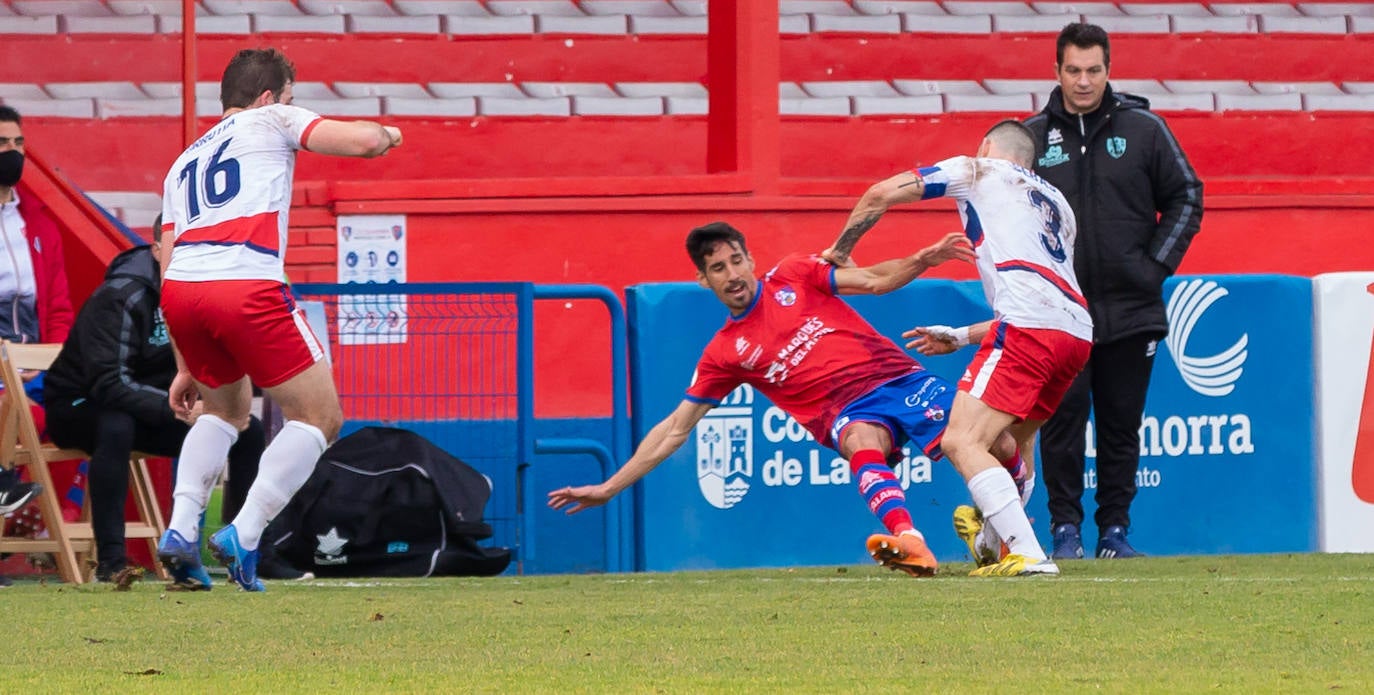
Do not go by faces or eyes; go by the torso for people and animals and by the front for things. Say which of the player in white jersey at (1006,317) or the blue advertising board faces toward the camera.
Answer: the blue advertising board

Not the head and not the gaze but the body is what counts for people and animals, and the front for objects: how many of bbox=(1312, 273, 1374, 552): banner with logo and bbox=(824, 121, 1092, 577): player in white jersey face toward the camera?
1

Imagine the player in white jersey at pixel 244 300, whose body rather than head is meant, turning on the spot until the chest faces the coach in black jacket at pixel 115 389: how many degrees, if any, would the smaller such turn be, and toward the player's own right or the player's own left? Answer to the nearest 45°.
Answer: approximately 45° to the player's own left

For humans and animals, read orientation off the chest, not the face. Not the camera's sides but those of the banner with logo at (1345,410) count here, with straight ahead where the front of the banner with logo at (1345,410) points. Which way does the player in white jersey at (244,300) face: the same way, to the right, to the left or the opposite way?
the opposite way

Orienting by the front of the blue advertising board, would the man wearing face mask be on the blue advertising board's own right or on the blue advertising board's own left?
on the blue advertising board's own right

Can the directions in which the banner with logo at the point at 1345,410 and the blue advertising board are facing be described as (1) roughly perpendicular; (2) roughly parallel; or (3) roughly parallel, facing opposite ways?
roughly parallel

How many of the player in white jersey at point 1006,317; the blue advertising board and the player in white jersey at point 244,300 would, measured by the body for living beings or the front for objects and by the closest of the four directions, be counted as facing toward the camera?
1

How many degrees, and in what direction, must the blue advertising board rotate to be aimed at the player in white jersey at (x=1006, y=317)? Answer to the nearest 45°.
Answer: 0° — it already faces them

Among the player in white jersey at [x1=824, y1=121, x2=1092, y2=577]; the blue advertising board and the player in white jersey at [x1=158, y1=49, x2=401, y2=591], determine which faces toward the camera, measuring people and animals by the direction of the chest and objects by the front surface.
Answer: the blue advertising board

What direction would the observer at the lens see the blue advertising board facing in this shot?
facing the viewer

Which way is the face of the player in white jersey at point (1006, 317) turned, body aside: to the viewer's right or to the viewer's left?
to the viewer's left

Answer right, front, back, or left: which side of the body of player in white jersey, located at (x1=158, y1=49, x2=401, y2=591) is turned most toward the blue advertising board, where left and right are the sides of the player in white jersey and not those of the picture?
front

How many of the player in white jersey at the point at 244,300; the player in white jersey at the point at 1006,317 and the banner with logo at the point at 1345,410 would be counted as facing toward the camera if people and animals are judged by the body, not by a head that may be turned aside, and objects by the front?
1

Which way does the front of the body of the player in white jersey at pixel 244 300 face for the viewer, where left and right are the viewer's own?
facing away from the viewer and to the right of the viewer

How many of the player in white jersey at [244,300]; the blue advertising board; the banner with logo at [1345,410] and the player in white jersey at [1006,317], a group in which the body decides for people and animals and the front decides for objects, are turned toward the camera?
2

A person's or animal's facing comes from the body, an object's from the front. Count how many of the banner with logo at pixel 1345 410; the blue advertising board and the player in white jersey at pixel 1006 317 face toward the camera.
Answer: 2

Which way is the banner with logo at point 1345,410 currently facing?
toward the camera

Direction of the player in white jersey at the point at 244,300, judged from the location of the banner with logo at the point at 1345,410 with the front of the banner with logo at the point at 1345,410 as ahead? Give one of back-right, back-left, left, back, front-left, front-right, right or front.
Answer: front-right

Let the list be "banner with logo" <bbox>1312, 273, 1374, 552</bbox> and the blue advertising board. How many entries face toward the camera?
2
